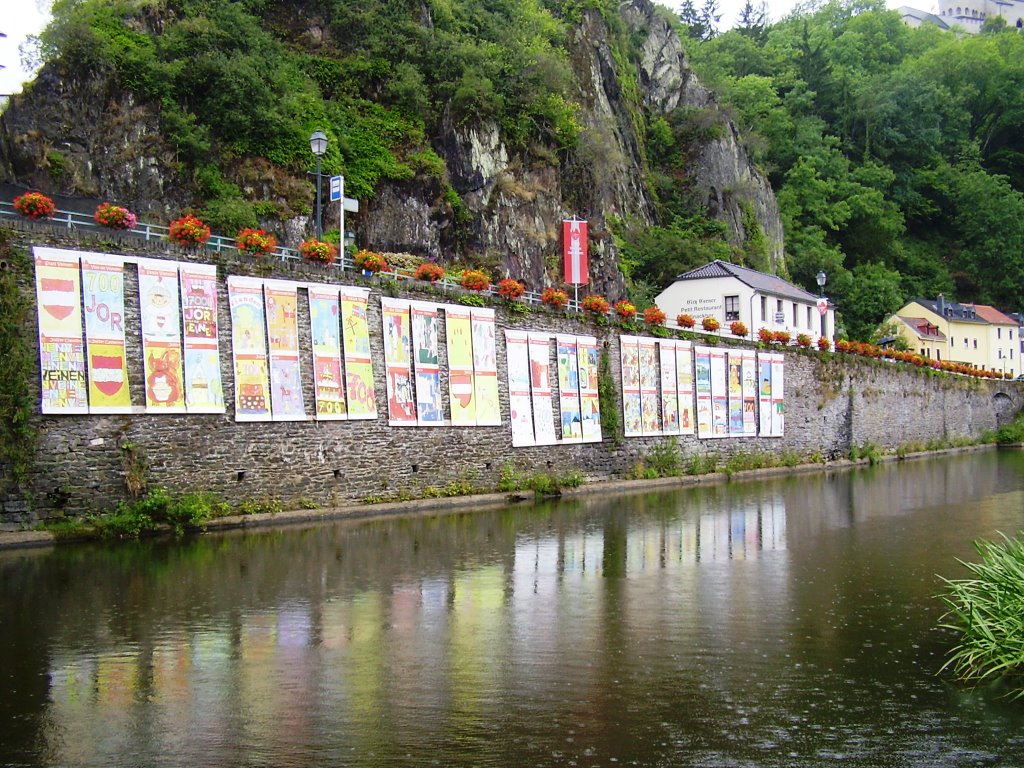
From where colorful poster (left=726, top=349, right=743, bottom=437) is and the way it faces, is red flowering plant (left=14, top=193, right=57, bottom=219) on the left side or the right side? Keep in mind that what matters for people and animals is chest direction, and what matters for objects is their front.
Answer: on its right

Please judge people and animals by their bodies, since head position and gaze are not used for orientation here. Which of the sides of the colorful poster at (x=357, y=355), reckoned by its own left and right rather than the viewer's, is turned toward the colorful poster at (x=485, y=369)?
left

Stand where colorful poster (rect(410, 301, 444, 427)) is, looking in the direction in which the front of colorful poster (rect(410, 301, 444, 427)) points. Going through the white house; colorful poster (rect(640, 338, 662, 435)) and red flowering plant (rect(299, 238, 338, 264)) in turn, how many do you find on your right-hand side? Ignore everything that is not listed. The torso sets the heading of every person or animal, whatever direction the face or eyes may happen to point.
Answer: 1

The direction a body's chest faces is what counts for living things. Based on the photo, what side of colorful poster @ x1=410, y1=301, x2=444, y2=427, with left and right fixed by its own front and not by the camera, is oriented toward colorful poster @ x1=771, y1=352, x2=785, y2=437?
left

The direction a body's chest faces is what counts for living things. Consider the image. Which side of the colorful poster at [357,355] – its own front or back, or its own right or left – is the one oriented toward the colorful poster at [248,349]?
right

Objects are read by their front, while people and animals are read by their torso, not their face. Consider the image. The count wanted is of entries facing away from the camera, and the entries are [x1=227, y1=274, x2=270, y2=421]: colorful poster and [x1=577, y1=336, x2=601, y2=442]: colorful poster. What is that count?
0

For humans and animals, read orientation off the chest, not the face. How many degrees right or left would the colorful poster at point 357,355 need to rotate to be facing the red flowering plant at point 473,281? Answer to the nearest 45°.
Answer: approximately 90° to its left

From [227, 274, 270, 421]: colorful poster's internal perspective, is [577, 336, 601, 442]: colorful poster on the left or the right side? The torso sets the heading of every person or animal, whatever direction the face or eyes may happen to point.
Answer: on its left
